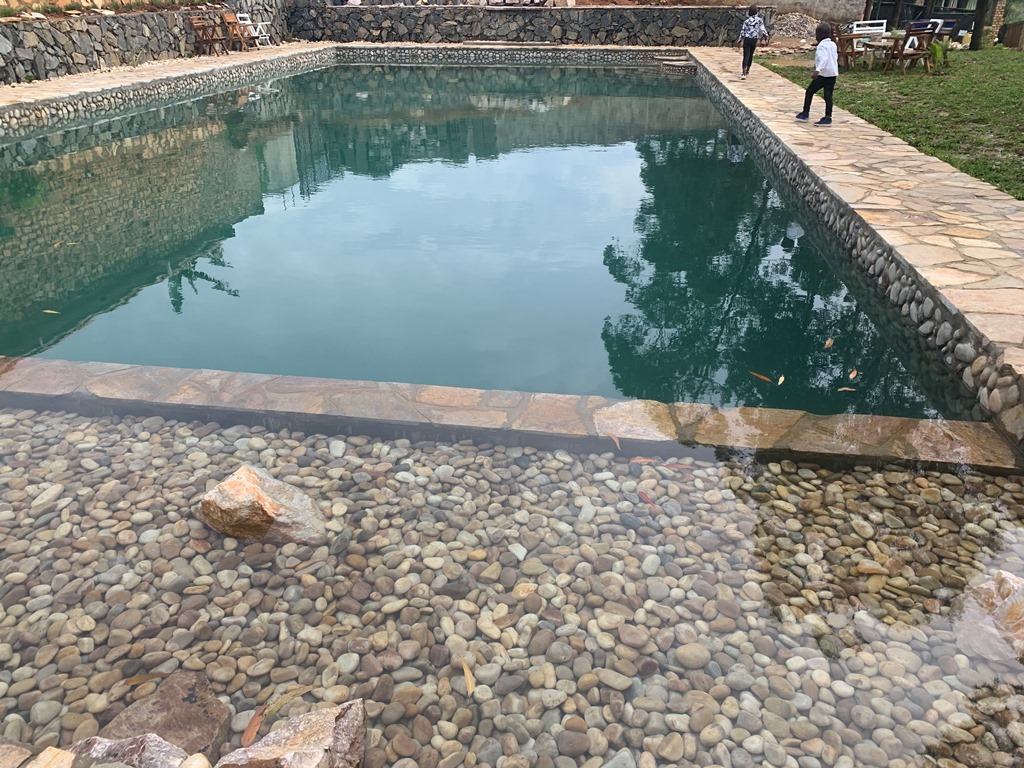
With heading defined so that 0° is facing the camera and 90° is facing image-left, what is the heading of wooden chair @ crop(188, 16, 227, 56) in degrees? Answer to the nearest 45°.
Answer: approximately 315°

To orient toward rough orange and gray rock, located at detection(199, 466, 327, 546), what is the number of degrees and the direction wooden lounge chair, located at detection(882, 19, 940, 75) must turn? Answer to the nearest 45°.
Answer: approximately 45° to its left

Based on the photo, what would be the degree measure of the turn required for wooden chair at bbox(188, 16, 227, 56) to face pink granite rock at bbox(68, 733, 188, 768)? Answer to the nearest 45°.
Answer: approximately 45° to its right

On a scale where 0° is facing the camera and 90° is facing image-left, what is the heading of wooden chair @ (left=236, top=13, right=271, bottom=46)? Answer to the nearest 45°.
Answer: approximately 315°

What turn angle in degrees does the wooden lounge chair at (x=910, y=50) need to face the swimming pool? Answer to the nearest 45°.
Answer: approximately 45° to its left

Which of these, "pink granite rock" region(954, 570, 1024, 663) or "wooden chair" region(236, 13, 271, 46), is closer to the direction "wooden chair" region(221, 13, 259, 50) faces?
the pink granite rock

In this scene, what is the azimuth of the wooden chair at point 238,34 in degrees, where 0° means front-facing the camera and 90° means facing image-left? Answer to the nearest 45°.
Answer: approximately 315°
